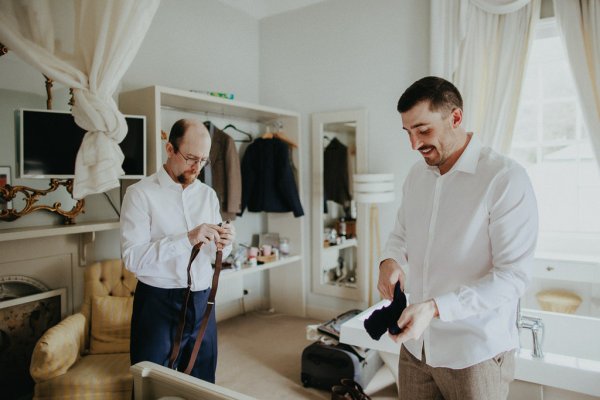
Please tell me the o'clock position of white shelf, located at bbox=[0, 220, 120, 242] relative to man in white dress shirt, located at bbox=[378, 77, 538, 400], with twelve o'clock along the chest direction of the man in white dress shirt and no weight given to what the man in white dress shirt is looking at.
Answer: The white shelf is roughly at 2 o'clock from the man in white dress shirt.

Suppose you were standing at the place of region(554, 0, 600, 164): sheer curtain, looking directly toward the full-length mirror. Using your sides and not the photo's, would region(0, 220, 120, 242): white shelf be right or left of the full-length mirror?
left

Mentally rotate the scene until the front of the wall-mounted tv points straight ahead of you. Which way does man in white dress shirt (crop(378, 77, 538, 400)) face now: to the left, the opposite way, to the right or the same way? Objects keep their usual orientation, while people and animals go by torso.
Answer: to the right

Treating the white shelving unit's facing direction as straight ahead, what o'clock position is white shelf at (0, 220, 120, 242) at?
The white shelf is roughly at 3 o'clock from the white shelving unit.

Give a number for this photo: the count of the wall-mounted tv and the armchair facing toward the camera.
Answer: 2

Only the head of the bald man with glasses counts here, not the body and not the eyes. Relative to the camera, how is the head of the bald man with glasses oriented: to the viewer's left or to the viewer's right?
to the viewer's right
